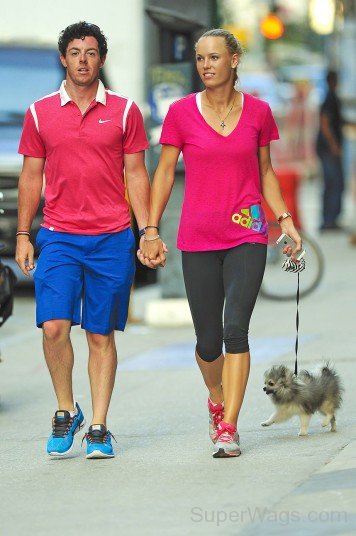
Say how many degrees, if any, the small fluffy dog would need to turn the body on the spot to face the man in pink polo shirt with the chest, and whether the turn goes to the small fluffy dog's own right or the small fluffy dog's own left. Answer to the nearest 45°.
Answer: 0° — it already faces them

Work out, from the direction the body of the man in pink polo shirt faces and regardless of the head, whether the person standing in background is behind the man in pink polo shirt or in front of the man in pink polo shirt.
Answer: behind

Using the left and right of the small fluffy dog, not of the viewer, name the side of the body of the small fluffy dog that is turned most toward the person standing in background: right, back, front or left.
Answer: right

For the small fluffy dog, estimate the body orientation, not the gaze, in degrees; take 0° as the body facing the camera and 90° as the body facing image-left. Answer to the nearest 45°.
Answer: approximately 90°

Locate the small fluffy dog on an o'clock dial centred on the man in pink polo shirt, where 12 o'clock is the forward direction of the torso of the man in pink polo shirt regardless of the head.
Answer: The small fluffy dog is roughly at 9 o'clock from the man in pink polo shirt.

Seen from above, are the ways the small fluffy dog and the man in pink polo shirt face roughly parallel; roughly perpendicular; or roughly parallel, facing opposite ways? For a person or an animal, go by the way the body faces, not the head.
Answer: roughly perpendicular

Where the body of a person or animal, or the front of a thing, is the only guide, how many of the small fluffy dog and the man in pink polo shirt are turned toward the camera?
1

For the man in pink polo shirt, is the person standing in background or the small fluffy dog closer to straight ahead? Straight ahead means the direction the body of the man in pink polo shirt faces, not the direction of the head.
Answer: the small fluffy dog

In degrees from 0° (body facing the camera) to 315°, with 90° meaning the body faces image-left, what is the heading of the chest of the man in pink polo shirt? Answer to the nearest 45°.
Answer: approximately 0°
